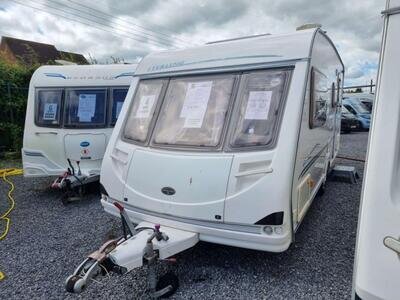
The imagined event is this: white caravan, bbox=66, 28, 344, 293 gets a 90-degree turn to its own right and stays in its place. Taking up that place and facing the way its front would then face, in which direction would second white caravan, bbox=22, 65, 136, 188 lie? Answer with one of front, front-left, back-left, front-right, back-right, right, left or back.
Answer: front

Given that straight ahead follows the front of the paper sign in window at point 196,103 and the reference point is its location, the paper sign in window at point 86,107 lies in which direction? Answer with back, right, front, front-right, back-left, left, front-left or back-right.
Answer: right

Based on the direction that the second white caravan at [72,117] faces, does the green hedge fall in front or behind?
behind

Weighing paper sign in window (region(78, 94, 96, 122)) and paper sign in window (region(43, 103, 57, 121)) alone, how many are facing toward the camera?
2

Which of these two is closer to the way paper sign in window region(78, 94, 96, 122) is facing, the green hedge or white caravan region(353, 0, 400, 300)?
the white caravan

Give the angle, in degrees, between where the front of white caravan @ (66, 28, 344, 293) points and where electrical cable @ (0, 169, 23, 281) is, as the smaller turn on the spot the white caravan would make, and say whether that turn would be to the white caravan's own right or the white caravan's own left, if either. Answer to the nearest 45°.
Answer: approximately 90° to the white caravan's own right

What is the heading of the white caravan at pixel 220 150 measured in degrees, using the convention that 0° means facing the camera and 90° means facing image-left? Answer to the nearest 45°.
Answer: approximately 45°

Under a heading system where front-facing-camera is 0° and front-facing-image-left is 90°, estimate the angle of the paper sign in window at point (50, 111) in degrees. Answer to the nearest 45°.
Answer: approximately 0°

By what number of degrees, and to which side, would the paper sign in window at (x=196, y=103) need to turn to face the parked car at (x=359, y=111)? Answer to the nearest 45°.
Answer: approximately 180°

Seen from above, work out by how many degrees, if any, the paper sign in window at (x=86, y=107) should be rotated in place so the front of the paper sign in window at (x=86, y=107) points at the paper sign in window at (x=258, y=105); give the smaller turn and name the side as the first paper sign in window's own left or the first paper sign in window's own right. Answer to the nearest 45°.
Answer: approximately 45° to the first paper sign in window's own left
